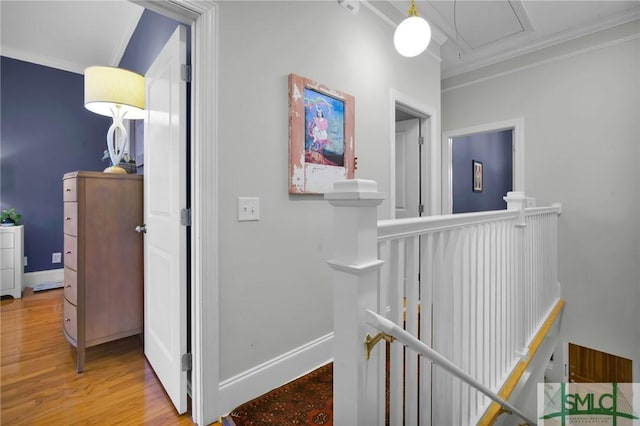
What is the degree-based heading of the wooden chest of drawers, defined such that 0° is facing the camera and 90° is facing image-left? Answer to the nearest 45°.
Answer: approximately 90°

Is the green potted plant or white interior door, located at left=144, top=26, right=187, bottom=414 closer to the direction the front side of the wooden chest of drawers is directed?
the green potted plant

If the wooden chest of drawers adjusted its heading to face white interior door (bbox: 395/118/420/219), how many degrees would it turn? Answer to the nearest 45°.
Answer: approximately 180°

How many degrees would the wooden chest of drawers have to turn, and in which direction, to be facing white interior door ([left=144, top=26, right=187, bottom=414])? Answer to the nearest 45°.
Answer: approximately 135° to its left

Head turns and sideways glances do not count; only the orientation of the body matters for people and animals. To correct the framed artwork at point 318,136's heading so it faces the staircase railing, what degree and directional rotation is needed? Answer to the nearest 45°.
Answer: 0° — it already faces it

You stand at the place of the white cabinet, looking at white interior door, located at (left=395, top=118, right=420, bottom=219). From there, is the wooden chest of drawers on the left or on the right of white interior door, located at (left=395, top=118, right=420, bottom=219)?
right

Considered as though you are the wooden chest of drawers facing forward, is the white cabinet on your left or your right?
on your right

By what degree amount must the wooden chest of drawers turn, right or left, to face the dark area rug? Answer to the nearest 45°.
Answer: approximately 135° to its left

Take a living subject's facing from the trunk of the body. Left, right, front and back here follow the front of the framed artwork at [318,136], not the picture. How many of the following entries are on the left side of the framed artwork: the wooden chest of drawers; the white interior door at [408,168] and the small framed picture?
2

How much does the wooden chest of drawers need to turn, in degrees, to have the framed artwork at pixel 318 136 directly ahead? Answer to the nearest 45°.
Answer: approximately 135° to its left
